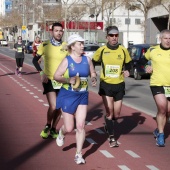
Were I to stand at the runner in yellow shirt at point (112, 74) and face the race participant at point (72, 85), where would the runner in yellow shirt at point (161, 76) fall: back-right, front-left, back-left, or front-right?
back-left

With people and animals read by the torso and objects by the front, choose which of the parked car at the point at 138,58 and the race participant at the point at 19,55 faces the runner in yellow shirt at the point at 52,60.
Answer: the race participant

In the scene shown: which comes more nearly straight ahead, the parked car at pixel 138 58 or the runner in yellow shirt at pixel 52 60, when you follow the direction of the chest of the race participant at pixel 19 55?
the runner in yellow shirt

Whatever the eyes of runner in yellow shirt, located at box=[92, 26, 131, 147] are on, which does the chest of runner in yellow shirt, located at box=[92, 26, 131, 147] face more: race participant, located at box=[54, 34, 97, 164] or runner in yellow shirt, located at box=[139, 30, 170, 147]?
the race participant

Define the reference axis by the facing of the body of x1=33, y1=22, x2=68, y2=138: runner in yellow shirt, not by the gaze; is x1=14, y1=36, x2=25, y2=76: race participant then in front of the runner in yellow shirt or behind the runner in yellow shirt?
behind

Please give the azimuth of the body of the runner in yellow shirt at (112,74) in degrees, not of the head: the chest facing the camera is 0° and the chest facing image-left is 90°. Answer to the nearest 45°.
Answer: approximately 0°

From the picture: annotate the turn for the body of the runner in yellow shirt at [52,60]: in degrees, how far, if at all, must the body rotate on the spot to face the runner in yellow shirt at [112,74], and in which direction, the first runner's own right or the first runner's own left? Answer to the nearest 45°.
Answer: approximately 45° to the first runner's own left

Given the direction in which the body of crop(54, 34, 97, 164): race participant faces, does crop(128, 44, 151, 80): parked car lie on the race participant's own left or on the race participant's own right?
on the race participant's own left
